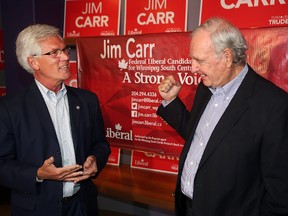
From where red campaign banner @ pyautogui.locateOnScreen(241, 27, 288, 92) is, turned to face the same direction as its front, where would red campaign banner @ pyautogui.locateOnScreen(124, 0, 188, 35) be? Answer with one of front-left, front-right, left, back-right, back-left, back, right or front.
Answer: back-right

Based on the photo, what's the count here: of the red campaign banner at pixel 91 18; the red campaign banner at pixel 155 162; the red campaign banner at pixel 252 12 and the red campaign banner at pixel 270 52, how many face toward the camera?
4

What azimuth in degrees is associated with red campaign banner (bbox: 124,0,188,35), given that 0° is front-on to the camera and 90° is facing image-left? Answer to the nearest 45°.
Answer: approximately 0°

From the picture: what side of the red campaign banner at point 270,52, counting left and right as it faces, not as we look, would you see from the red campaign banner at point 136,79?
right

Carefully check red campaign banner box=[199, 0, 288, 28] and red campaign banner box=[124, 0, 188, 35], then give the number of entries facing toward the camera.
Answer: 2

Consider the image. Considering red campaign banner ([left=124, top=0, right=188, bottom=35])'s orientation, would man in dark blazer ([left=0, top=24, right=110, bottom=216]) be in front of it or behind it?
in front

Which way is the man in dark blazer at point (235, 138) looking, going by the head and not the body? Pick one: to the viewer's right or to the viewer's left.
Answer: to the viewer's left

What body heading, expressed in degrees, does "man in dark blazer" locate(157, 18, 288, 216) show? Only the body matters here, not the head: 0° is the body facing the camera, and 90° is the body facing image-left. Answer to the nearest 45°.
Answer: approximately 45°
